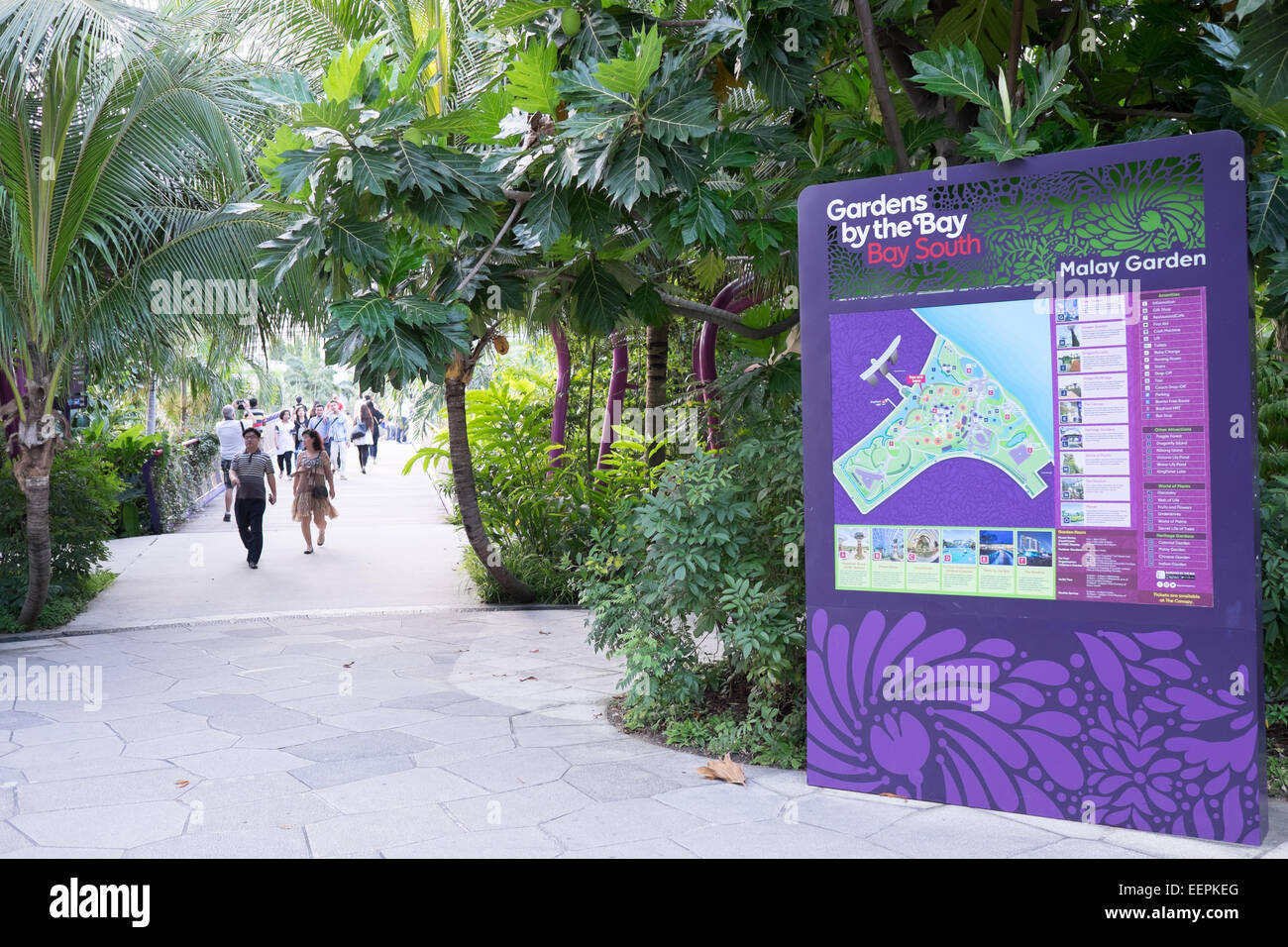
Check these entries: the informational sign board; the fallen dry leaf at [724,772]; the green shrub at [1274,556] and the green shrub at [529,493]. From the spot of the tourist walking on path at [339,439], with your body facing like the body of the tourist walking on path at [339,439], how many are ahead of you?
4

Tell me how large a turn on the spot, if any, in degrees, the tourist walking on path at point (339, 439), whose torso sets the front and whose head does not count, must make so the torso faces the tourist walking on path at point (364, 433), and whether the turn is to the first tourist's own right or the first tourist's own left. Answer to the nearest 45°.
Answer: approximately 180°

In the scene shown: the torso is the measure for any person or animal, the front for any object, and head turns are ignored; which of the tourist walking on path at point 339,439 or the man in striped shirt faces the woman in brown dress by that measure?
the tourist walking on path

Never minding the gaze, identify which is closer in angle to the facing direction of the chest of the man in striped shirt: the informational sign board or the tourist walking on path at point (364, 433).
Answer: the informational sign board

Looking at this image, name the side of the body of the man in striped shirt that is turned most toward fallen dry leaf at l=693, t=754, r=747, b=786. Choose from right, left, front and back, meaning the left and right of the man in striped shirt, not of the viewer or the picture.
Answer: front

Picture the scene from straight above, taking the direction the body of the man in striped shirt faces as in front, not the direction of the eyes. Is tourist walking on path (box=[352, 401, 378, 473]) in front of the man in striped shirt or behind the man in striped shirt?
behind

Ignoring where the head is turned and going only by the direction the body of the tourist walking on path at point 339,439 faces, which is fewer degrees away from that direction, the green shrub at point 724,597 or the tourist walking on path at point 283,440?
the green shrub

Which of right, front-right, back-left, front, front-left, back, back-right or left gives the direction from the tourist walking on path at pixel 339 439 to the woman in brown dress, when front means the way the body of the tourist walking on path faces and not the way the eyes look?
front

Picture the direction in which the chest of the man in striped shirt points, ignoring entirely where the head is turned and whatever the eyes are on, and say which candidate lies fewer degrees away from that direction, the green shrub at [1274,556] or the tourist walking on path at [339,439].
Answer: the green shrub

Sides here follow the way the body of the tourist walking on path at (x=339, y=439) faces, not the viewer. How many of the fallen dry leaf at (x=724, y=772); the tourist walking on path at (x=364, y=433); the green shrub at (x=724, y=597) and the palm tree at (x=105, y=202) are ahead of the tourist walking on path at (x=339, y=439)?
3

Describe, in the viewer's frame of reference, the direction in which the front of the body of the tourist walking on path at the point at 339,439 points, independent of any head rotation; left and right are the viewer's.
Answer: facing the viewer
